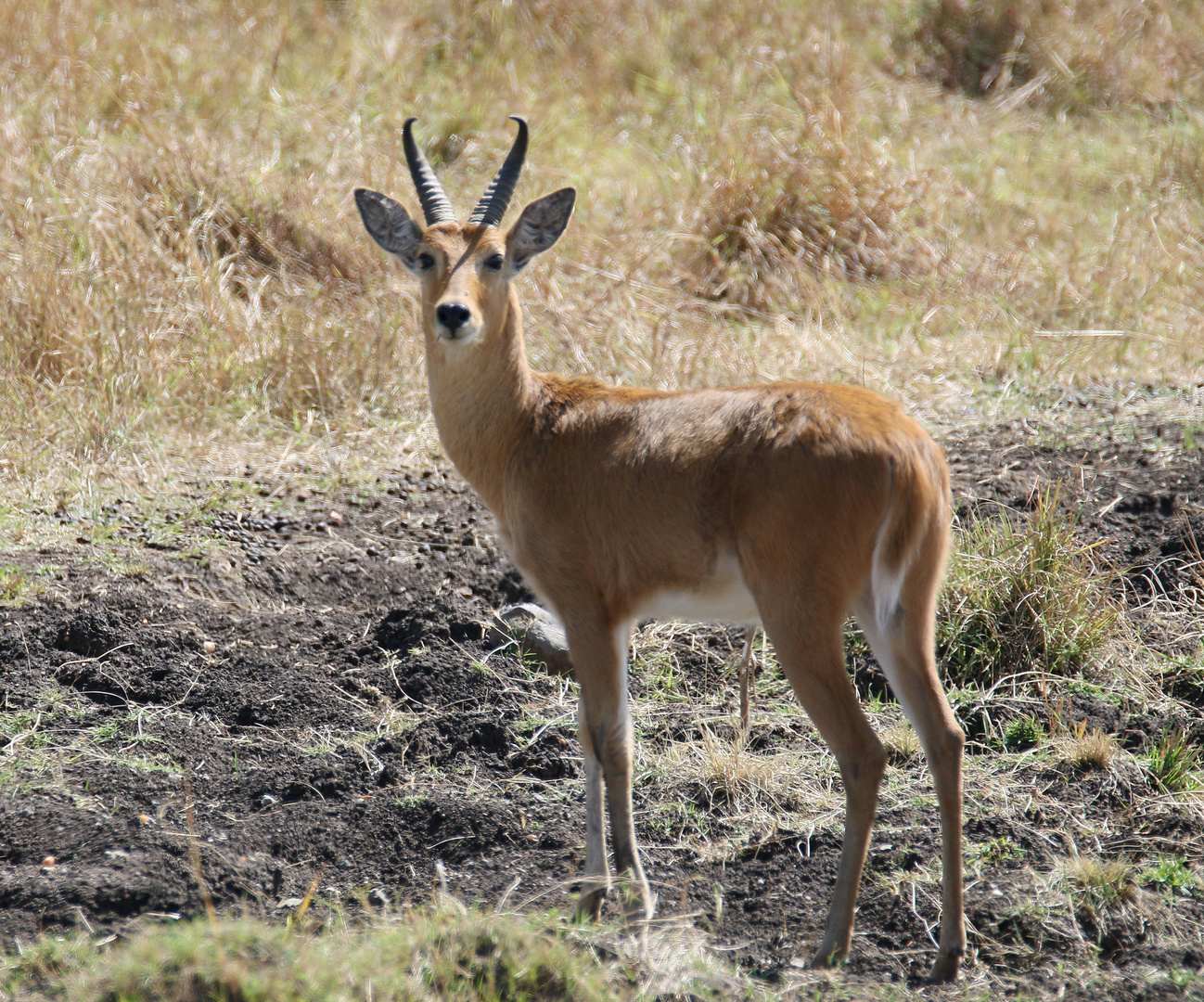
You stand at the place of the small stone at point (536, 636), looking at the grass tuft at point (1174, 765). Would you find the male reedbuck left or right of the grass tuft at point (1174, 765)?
right

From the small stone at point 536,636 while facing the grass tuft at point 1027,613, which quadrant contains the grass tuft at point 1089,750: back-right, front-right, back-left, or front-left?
front-right

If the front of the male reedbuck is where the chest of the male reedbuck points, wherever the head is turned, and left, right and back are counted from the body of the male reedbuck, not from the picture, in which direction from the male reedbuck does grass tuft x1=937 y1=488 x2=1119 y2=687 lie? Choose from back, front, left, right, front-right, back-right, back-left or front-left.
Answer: right

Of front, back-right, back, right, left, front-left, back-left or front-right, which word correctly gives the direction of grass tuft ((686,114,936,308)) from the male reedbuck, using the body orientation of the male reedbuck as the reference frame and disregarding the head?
front-right

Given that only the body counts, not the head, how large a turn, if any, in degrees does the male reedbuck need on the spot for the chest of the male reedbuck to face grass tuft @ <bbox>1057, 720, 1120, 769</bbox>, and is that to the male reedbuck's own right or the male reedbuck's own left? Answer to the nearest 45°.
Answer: approximately 90° to the male reedbuck's own right

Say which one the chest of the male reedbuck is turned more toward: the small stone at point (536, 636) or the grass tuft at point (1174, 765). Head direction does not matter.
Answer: the small stone

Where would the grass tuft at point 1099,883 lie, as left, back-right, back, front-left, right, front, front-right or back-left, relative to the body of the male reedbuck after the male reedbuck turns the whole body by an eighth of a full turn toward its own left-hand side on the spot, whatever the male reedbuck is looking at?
back

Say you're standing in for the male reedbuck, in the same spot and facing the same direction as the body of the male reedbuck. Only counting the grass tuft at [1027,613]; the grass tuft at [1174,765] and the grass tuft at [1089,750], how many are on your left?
0

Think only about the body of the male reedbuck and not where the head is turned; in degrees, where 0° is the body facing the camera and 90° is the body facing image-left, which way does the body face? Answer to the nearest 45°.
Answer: approximately 135°
